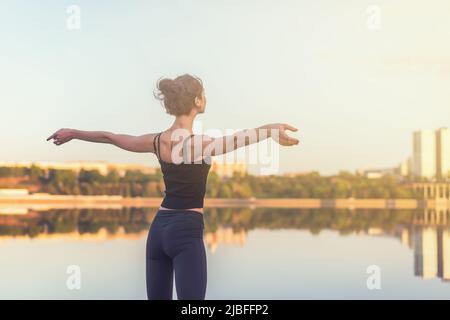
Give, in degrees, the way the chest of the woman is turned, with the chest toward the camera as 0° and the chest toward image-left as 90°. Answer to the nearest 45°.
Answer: approximately 225°
